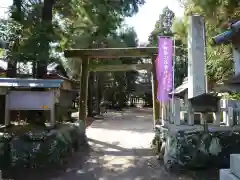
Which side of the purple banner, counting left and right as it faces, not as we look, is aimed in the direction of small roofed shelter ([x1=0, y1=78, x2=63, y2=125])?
right

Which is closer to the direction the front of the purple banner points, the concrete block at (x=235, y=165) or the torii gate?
the concrete block

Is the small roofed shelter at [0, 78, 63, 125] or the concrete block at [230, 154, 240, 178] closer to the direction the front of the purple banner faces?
the concrete block

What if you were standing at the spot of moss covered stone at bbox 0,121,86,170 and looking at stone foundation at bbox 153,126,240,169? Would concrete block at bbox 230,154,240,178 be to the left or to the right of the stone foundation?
right

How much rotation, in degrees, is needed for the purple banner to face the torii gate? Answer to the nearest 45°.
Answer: approximately 135° to its right

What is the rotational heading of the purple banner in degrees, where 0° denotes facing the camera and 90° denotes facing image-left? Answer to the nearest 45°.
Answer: approximately 0°

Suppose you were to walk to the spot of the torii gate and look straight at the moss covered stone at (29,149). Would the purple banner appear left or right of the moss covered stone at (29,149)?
left

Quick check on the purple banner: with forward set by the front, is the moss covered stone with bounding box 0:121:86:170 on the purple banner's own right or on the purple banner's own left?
on the purple banner's own right

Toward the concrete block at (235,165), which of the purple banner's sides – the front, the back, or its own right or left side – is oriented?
front
